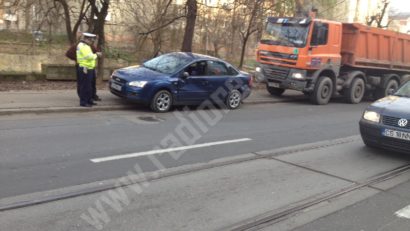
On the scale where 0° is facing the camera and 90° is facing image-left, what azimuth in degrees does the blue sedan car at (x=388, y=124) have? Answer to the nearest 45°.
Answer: approximately 45°

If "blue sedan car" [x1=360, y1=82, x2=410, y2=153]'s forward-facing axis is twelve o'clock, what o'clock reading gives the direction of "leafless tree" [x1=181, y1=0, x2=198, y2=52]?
The leafless tree is roughly at 3 o'clock from the blue sedan car.

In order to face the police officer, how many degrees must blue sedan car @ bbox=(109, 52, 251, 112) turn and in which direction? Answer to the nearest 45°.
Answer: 0° — it already faces them

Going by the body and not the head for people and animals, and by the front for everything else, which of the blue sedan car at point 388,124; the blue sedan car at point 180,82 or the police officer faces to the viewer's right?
the police officer

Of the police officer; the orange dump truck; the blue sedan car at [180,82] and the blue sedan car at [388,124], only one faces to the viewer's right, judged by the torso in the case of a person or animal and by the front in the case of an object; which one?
the police officer

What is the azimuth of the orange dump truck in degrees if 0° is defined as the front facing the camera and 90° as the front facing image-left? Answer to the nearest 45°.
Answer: approximately 45°

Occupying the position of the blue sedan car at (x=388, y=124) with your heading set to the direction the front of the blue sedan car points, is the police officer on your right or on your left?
on your right

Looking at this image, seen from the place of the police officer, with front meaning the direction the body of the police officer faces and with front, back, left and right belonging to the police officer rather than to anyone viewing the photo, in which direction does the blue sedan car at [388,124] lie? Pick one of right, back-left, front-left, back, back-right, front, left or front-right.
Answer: front-right

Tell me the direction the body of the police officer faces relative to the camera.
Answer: to the viewer's right

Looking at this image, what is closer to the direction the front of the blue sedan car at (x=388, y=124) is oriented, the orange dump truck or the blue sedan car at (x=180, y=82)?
the blue sedan car

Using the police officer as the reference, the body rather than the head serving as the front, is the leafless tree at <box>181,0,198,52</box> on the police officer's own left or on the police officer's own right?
on the police officer's own left

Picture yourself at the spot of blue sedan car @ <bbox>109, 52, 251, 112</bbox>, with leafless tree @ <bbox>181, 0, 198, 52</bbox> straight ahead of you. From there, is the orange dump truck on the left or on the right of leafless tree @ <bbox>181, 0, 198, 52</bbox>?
right

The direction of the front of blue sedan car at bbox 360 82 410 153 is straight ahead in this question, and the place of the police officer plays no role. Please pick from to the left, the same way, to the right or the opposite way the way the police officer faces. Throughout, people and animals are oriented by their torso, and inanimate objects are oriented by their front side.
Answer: the opposite way

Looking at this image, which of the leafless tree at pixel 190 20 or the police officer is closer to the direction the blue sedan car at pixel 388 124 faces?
the police officer

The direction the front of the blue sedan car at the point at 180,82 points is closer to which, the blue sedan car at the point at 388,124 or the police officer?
the police officer

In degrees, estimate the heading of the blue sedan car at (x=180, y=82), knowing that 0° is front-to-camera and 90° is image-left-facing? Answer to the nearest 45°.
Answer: approximately 45°

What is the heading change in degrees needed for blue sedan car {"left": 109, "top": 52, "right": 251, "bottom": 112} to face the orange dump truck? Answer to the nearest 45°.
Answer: approximately 180°
